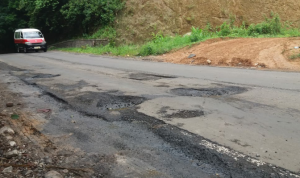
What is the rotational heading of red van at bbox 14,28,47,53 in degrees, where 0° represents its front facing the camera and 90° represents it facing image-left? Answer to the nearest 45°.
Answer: approximately 315°
